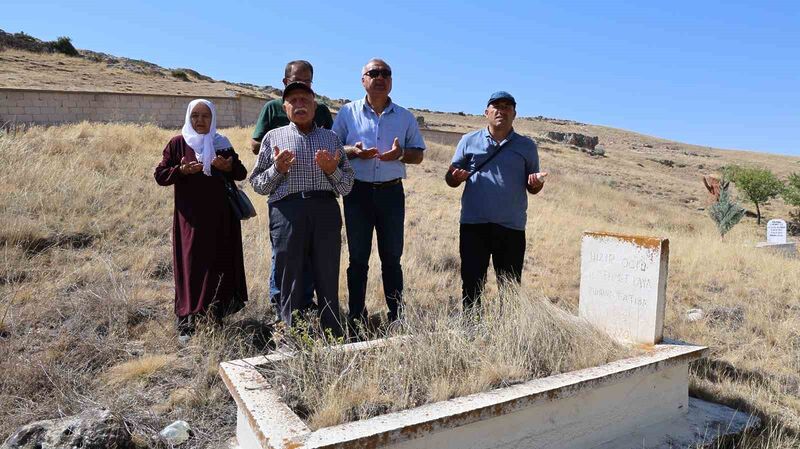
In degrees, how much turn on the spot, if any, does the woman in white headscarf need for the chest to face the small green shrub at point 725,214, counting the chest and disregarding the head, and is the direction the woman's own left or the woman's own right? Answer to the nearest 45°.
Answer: approximately 135° to the woman's own left

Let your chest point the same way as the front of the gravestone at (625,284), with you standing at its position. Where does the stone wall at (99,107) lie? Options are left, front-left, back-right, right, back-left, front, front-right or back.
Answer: right

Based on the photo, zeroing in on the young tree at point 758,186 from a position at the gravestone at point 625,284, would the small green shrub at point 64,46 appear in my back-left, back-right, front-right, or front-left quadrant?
front-left

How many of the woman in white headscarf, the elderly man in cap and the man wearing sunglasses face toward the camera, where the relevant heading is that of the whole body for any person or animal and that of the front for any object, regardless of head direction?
3

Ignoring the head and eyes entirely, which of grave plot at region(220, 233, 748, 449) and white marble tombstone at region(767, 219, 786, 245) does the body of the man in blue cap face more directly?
the grave plot

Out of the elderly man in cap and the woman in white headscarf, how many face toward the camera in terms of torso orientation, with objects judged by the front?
2

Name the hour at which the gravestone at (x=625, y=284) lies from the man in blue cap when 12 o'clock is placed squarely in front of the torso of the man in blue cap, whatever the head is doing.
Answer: The gravestone is roughly at 10 o'clock from the man in blue cap.

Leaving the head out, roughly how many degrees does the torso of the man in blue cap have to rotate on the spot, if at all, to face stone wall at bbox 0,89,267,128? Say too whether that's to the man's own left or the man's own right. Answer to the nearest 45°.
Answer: approximately 135° to the man's own right

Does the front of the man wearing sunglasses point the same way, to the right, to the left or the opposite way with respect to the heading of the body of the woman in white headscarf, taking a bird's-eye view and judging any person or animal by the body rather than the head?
the same way

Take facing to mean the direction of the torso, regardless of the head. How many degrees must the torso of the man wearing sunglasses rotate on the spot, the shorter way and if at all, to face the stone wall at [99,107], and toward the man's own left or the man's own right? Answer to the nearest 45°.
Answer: approximately 135° to the man's own right

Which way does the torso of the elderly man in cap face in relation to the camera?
toward the camera

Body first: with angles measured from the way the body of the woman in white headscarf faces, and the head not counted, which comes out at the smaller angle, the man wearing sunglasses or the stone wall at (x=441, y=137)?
the man wearing sunglasses

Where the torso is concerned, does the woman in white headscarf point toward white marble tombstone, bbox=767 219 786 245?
no

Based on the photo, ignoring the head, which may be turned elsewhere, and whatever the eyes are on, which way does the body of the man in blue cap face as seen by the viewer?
toward the camera

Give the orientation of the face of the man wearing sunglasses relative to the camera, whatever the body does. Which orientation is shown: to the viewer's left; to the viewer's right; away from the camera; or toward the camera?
toward the camera

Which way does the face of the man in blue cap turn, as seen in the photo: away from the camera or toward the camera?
toward the camera

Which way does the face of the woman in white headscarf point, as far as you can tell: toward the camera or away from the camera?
toward the camera

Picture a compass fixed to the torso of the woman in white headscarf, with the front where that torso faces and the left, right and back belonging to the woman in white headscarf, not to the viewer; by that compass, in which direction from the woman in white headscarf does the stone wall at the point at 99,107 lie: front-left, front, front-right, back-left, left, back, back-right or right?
back

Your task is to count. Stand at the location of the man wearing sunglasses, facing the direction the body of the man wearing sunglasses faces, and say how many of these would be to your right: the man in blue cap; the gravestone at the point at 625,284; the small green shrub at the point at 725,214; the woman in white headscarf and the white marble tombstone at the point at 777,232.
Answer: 1

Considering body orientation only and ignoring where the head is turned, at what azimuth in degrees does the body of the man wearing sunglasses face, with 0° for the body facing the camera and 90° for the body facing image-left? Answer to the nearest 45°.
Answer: approximately 0°

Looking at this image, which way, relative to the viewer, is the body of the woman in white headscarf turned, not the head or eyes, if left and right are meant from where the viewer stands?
facing the viewer
